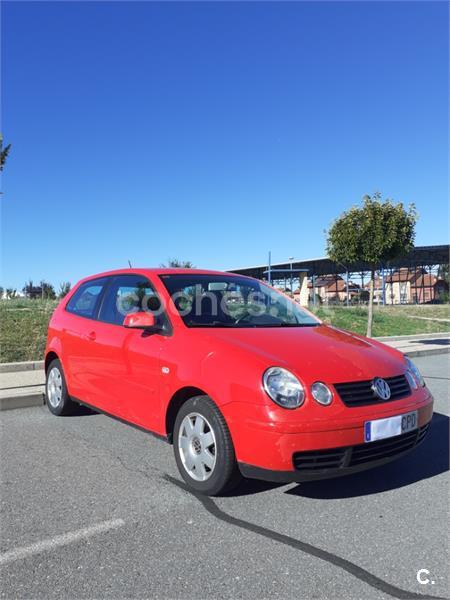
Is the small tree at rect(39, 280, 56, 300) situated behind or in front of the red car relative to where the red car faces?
behind

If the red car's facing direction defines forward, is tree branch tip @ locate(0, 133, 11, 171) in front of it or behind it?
behind

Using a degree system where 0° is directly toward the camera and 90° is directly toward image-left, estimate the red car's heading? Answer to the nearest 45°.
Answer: approximately 315°

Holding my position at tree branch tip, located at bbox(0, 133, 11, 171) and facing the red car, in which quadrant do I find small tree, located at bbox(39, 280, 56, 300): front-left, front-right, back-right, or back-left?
back-left
